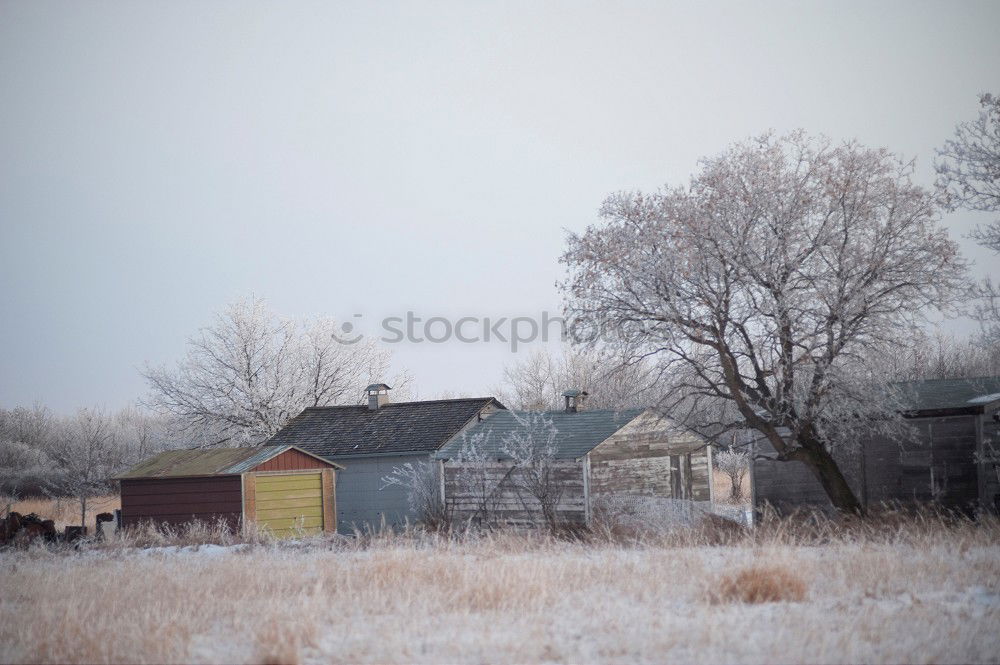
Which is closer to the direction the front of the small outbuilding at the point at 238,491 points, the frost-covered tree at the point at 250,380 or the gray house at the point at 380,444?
the gray house

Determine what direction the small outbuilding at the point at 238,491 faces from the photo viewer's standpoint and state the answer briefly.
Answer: facing the viewer and to the right of the viewer

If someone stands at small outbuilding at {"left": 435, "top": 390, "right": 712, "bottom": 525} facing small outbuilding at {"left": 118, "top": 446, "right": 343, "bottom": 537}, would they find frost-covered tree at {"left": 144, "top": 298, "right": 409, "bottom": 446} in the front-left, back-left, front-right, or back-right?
front-right

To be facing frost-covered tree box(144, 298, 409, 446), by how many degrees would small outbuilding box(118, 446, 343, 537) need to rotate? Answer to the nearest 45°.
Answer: approximately 135° to its left

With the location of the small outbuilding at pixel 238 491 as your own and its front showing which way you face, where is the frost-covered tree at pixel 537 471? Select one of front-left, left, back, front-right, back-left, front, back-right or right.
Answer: front

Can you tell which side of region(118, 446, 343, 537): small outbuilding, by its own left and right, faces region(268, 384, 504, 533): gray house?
left

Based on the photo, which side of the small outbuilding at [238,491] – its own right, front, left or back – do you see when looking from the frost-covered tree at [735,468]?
left
